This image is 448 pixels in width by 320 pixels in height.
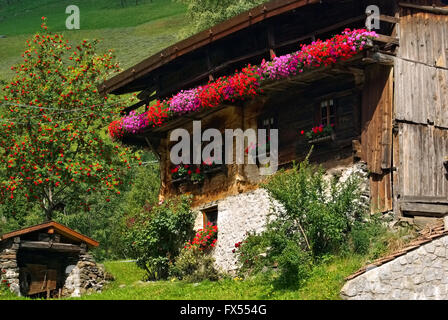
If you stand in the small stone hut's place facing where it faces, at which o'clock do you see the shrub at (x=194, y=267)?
The shrub is roughly at 10 o'clock from the small stone hut.

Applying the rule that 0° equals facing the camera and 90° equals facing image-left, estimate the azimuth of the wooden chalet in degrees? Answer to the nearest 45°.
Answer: approximately 45°

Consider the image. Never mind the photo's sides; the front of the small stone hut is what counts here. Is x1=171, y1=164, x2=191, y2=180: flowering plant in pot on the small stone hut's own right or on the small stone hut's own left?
on the small stone hut's own left

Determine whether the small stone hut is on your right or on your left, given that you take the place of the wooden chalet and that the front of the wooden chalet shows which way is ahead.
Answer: on your right

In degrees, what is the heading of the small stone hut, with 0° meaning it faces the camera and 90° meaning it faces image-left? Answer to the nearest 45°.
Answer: approximately 0°
